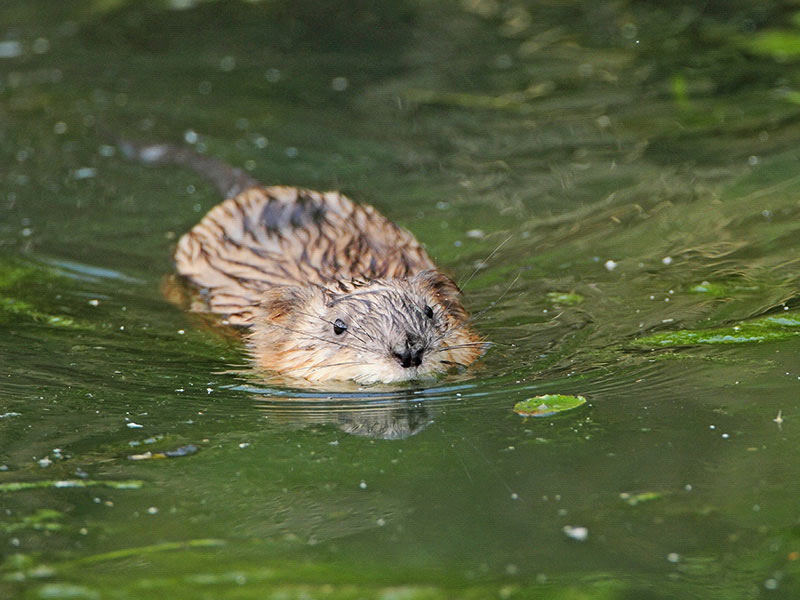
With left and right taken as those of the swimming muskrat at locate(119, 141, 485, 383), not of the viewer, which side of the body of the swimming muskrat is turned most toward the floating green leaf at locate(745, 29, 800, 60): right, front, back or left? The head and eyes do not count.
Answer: left

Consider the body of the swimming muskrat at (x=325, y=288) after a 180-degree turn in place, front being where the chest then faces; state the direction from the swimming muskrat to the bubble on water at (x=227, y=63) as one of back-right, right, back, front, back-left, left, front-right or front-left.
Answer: front-right

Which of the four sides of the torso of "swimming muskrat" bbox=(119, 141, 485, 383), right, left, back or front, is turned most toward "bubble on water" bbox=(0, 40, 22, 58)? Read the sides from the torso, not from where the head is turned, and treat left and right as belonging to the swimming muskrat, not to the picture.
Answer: back

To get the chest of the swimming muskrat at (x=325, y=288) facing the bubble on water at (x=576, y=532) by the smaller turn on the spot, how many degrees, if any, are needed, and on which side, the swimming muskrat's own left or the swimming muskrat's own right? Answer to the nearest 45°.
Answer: approximately 45° to the swimming muskrat's own right

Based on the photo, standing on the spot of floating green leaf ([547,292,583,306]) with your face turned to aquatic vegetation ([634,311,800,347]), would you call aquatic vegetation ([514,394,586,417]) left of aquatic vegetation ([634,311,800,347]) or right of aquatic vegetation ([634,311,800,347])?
right

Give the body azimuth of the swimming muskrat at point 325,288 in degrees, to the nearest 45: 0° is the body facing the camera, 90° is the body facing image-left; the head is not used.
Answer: approximately 315°

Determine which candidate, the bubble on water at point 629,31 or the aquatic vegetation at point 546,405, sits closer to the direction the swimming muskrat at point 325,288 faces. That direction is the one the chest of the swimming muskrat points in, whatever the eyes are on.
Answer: the aquatic vegetation

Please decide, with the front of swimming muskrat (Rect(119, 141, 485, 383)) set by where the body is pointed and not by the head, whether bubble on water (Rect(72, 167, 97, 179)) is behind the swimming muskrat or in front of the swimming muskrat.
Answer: behind

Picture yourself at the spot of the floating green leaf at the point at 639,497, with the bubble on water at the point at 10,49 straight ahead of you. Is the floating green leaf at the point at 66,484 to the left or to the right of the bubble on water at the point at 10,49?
left

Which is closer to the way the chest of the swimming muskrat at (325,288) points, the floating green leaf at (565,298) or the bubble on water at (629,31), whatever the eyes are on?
the floating green leaf
